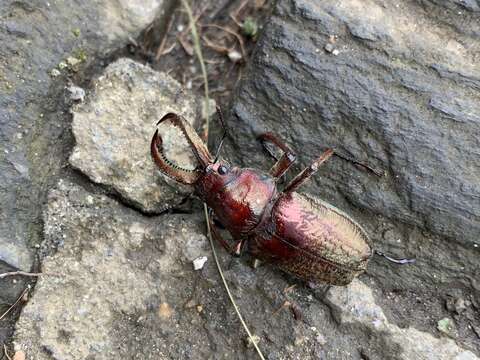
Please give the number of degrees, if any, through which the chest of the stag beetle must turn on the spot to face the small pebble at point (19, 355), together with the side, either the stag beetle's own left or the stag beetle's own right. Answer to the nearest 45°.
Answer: approximately 90° to the stag beetle's own left

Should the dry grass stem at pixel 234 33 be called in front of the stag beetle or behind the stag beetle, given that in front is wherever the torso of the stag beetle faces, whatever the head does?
in front

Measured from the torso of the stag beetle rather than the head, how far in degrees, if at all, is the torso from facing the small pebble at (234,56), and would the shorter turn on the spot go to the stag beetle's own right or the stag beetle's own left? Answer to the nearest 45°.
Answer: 0° — it already faces it

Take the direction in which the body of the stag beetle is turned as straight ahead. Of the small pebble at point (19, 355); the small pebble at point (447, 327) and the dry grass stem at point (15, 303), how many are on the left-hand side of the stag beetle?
2

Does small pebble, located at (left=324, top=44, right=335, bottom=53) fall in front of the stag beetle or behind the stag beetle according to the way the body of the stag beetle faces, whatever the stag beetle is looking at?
in front

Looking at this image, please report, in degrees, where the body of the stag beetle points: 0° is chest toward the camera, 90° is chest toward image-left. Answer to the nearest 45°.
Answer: approximately 135°

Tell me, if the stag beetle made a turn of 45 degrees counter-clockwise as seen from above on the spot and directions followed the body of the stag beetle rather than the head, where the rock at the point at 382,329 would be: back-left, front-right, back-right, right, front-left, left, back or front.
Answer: back

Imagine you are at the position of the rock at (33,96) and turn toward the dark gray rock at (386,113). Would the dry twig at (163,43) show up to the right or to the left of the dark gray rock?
left
